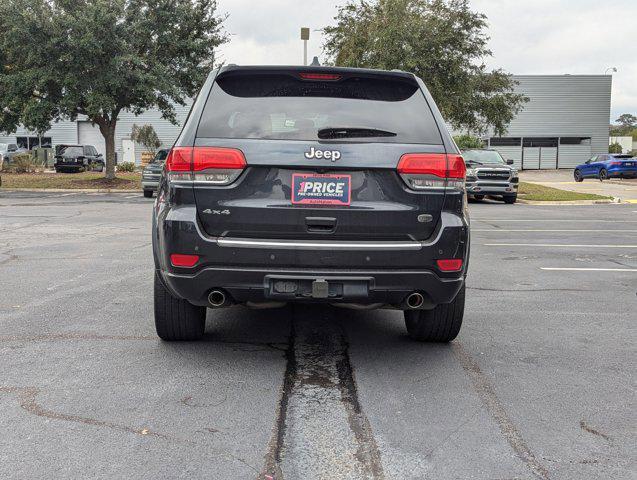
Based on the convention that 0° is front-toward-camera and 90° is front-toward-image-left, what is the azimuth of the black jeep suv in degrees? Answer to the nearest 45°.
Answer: approximately 180°

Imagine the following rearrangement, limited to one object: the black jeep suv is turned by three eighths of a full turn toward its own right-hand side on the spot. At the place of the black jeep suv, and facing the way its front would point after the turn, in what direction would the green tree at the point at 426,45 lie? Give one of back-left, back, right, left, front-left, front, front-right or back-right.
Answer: back-left

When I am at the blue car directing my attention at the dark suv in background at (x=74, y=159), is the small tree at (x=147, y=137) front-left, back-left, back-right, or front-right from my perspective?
front-right
